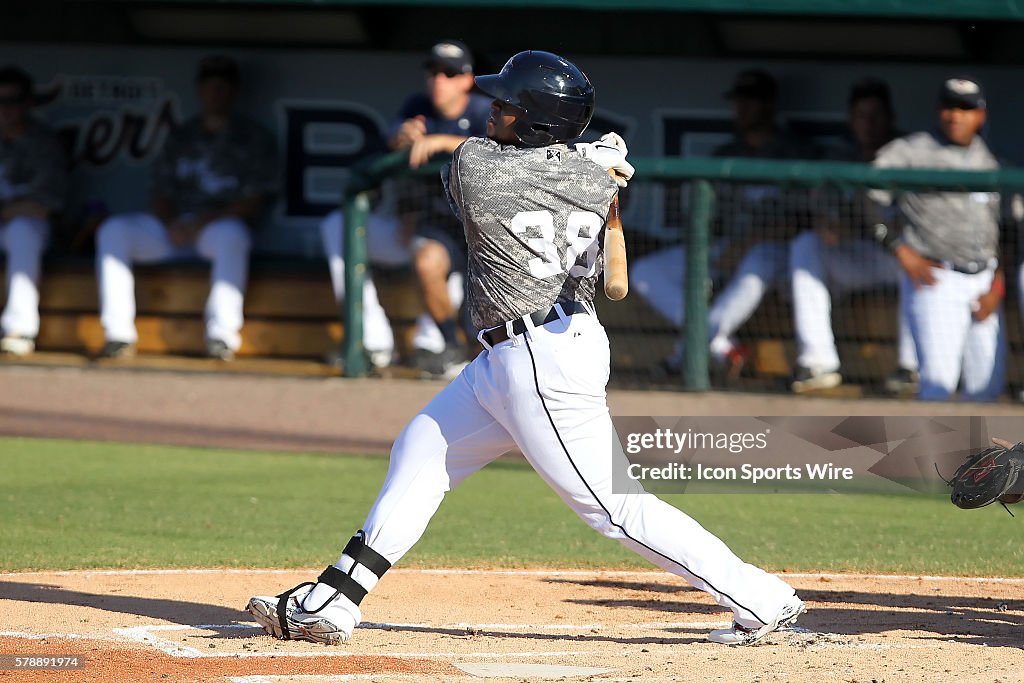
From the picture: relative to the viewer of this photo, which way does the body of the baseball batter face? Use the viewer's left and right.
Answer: facing away from the viewer and to the left of the viewer

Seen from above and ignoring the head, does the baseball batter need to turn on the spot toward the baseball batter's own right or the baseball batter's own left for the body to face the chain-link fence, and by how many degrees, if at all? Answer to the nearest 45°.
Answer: approximately 45° to the baseball batter's own right
